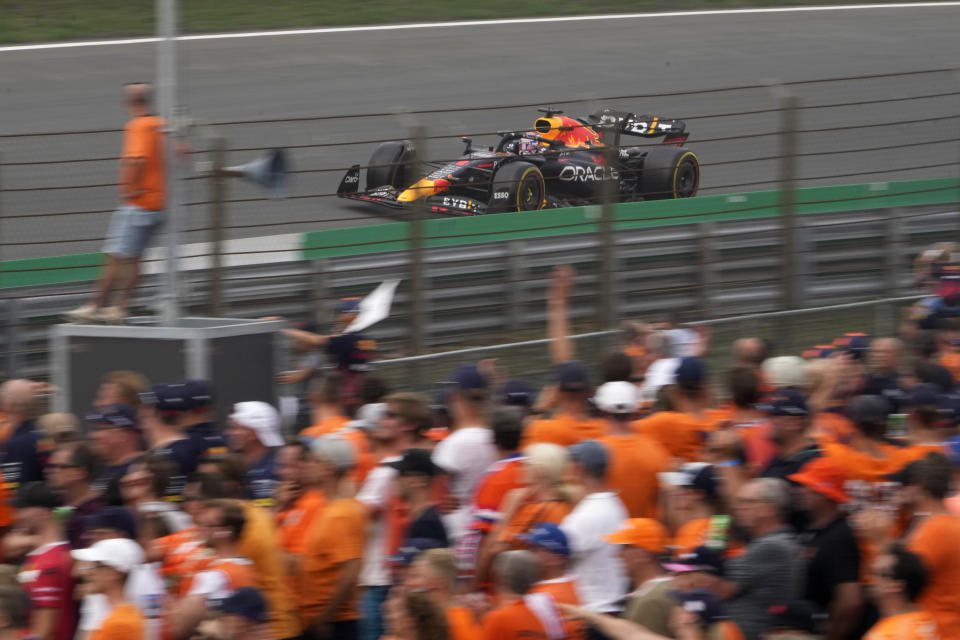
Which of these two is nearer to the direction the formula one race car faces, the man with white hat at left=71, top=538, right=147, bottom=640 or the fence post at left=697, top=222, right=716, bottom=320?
the man with white hat

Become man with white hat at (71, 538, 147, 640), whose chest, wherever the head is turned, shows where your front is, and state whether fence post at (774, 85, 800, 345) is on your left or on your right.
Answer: on your right

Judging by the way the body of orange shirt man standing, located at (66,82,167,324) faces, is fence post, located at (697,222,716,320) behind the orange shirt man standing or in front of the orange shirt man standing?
behind

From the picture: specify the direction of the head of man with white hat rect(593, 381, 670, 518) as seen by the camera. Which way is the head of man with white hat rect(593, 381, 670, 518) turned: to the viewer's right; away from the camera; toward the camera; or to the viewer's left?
away from the camera

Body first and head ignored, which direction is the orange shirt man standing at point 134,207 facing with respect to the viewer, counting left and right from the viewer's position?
facing to the left of the viewer

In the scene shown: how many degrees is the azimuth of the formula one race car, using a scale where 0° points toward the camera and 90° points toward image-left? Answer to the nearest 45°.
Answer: approximately 45°

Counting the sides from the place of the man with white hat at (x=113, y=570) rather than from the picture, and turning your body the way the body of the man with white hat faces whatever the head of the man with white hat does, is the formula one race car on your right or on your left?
on your right

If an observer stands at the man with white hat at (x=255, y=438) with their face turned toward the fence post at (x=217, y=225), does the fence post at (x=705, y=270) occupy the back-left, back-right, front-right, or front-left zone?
front-right

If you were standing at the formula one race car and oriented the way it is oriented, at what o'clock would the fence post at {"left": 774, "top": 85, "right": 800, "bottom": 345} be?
The fence post is roughly at 8 o'clock from the formula one race car.

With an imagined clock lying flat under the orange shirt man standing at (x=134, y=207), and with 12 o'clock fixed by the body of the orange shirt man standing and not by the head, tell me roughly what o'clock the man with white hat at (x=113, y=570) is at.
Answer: The man with white hat is roughly at 9 o'clock from the orange shirt man standing.
